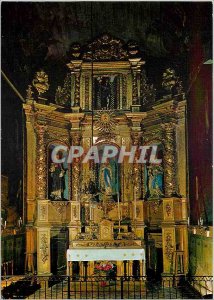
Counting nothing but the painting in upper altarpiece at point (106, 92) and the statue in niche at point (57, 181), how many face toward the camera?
2

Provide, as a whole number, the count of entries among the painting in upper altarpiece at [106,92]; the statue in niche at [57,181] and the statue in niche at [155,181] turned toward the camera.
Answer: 3

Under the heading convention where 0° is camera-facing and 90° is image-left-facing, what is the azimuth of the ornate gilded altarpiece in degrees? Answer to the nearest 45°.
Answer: approximately 0°

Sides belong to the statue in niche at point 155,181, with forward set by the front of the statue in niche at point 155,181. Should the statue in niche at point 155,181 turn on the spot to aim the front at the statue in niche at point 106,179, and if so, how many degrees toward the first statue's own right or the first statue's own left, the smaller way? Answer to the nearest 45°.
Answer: approximately 90° to the first statue's own right

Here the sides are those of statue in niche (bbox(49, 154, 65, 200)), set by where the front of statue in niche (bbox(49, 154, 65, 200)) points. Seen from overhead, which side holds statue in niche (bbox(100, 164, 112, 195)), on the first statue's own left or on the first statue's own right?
on the first statue's own left
